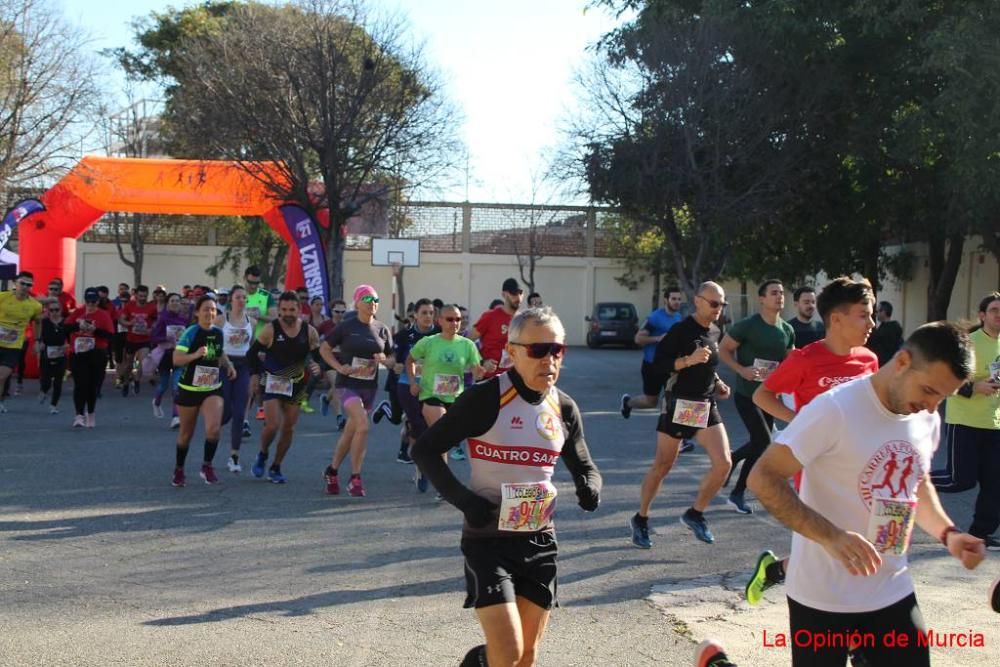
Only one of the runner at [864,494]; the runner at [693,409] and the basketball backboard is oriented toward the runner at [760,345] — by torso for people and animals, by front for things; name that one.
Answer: the basketball backboard

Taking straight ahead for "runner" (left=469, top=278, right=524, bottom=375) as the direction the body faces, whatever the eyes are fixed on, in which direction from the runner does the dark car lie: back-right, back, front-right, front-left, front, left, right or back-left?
back-left

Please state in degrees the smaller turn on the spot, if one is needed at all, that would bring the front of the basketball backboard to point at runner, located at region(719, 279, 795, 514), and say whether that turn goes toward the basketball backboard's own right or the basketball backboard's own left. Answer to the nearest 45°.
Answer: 0° — it already faces them

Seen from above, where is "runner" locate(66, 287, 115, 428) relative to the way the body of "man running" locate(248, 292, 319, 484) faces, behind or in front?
behind
